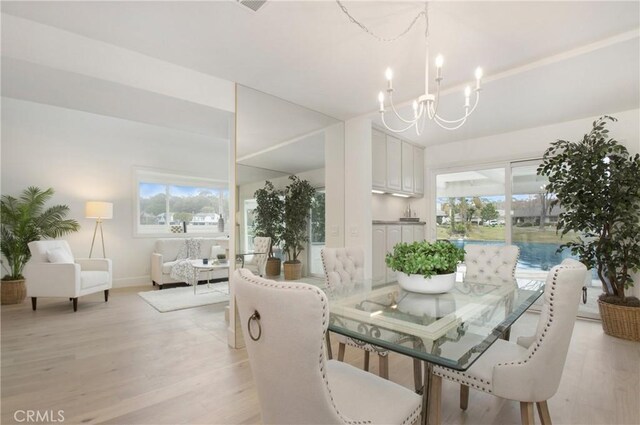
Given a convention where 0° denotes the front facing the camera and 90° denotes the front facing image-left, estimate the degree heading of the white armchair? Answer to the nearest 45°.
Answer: approximately 315°

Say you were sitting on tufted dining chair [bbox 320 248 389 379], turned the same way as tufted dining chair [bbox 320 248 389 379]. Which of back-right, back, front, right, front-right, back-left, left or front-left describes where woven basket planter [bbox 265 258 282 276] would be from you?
back

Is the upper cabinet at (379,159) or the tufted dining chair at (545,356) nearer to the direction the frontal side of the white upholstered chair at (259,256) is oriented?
the tufted dining chair

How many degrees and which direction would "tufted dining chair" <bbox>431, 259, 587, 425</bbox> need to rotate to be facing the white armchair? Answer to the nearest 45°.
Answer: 0° — it already faces it

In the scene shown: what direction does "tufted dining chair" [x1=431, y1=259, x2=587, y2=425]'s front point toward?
to the viewer's left

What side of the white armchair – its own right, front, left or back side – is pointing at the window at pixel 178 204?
left

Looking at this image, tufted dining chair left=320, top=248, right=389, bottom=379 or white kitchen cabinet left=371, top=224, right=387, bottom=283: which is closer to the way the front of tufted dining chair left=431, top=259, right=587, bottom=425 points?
the tufted dining chair

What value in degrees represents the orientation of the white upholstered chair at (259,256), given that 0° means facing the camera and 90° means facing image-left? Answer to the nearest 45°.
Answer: approximately 45°

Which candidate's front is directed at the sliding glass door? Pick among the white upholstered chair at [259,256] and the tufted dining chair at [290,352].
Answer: the tufted dining chair

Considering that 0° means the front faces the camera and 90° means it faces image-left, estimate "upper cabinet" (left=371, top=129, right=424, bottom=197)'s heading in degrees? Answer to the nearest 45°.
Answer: approximately 315°

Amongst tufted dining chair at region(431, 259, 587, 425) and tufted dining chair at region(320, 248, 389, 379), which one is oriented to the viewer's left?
tufted dining chair at region(431, 259, 587, 425)

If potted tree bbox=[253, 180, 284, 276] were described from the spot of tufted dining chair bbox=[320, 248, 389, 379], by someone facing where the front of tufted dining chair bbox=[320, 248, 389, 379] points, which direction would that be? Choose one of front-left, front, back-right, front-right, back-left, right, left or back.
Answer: back

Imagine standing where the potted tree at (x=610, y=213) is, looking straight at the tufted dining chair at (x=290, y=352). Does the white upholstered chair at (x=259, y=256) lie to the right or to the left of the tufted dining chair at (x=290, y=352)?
right
